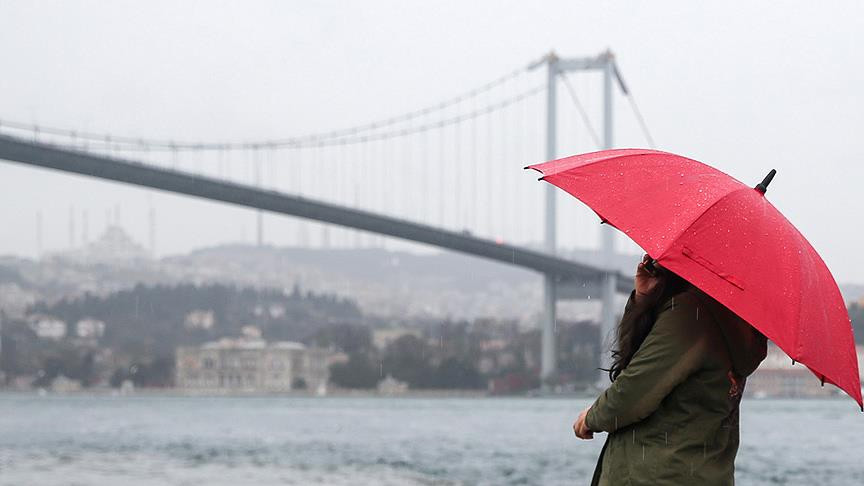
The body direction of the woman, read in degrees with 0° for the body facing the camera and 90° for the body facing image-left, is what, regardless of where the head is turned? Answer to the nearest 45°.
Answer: approximately 90°

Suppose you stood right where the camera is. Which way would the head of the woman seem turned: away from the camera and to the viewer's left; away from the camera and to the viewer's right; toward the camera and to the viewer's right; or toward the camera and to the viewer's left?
away from the camera and to the viewer's left
